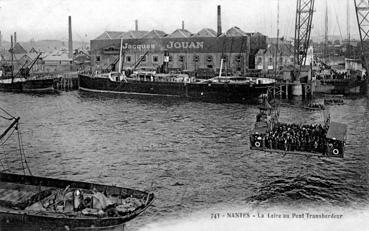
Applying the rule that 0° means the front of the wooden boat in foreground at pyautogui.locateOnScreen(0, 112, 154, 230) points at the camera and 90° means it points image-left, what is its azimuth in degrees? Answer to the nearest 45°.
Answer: approximately 270°
